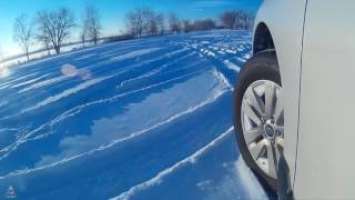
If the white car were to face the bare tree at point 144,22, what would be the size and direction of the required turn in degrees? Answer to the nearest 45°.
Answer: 0° — it already faces it

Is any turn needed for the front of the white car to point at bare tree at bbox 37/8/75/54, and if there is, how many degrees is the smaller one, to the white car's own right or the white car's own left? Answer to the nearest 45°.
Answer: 0° — it already faces it

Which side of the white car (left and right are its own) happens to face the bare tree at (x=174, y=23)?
front

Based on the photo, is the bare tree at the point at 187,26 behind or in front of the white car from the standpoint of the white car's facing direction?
in front

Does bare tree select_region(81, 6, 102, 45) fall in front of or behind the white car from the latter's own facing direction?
in front

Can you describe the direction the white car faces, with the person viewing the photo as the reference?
facing away from the viewer and to the left of the viewer

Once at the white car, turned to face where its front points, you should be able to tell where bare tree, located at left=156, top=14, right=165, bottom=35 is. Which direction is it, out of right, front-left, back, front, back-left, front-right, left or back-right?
front
